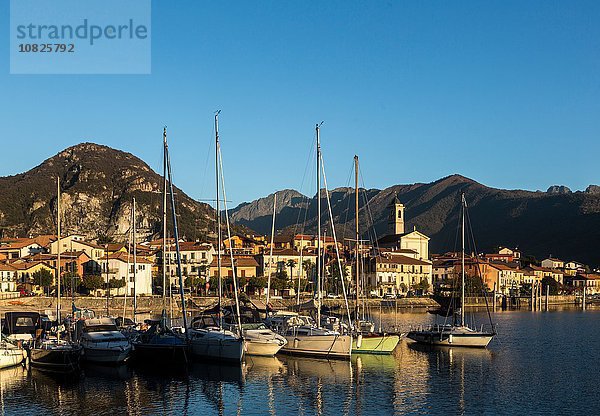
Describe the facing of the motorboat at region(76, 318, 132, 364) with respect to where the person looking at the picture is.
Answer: facing the viewer and to the right of the viewer

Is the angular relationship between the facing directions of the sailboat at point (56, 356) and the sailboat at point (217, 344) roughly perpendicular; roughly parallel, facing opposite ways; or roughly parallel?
roughly parallel

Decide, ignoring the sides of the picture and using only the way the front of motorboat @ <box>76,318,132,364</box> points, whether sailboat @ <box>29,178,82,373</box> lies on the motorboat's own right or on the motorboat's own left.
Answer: on the motorboat's own right

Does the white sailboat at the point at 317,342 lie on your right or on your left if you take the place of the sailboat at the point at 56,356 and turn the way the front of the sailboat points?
on your left

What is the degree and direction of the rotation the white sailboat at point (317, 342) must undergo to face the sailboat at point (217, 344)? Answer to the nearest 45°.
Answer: approximately 90° to its right

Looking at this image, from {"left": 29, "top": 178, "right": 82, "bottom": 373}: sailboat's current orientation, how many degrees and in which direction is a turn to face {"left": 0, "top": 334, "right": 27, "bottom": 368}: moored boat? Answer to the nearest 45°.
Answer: approximately 135° to its right

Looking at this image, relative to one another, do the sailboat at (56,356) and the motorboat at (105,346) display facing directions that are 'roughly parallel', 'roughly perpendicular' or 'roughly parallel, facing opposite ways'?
roughly parallel

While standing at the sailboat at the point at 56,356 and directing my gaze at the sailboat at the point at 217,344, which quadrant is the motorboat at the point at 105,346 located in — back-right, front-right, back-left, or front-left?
front-left

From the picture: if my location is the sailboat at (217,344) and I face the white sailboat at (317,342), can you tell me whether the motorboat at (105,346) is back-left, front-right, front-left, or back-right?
back-left

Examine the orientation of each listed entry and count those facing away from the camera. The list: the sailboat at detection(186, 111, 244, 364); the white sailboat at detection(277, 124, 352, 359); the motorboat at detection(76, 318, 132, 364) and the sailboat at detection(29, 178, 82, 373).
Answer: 0
